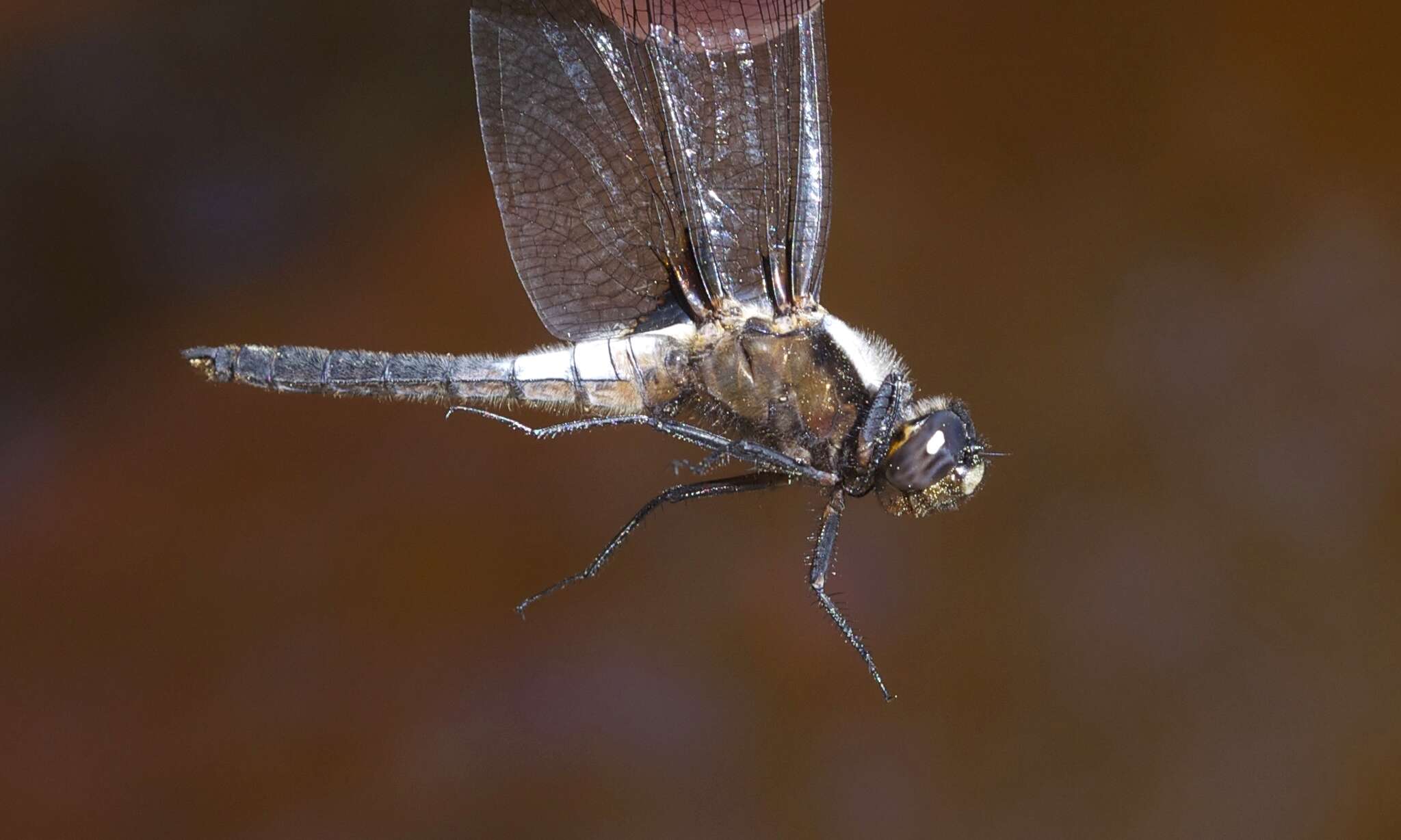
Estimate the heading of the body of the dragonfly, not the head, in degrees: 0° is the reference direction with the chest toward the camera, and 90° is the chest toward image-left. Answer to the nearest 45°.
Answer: approximately 270°
